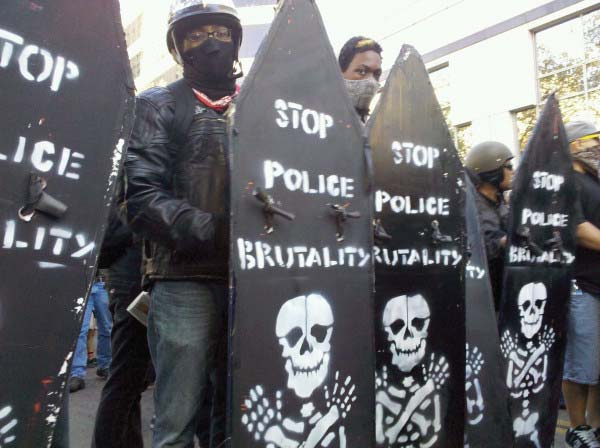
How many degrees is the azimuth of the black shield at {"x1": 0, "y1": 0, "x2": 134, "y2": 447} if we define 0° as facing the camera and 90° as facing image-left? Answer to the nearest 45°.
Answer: approximately 0°

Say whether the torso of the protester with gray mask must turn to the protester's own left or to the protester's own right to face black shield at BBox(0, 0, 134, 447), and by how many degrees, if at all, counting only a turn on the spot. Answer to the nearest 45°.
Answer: approximately 90° to the protester's own right

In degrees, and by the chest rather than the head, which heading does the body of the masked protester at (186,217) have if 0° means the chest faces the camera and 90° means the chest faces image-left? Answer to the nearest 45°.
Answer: approximately 315°

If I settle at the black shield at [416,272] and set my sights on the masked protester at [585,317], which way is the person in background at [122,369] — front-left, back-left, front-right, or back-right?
back-left

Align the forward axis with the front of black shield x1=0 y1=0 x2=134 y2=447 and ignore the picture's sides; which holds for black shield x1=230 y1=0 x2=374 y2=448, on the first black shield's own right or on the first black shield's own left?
on the first black shield's own left

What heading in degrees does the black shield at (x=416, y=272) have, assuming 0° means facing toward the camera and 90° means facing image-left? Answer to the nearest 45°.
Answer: approximately 0°

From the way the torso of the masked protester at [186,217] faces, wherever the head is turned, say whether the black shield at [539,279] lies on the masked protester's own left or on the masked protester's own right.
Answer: on the masked protester's own left
